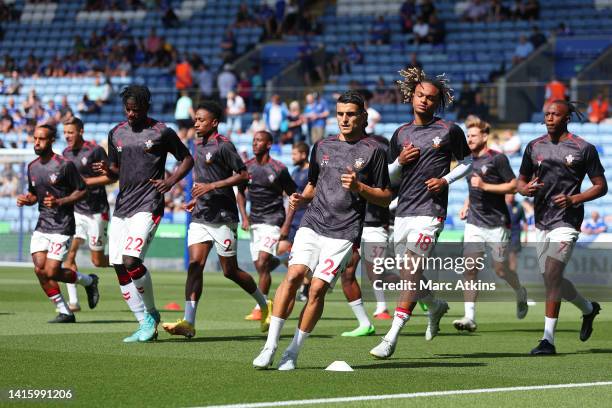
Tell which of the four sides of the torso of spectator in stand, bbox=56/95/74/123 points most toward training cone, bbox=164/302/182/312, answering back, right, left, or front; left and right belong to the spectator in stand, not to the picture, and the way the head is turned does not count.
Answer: front

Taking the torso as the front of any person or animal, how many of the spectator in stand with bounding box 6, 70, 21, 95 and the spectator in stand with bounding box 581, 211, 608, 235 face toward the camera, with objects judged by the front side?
2

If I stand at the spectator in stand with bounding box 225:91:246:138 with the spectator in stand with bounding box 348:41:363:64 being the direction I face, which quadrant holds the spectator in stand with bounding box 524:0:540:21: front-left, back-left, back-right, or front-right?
front-right

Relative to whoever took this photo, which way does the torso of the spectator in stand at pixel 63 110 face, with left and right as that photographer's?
facing the viewer

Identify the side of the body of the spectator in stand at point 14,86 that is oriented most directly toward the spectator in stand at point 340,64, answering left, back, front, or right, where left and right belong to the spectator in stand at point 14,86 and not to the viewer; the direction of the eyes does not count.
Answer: left

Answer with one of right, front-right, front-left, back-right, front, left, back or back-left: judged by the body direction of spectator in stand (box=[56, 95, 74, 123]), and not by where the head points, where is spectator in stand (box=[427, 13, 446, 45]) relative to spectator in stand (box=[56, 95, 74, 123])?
left

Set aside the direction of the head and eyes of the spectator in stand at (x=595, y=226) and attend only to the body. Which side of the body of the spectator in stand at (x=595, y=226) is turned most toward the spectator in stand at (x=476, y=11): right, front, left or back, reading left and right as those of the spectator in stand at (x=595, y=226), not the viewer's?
back

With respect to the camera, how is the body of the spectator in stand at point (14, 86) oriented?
toward the camera

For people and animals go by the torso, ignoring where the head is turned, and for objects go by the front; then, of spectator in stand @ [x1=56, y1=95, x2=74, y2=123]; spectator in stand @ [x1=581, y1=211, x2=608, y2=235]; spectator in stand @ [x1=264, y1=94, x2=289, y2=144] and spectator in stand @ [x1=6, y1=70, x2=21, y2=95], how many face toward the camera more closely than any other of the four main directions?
4

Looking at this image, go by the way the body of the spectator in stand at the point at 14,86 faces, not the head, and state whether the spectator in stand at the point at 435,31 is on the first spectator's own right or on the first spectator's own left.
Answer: on the first spectator's own left

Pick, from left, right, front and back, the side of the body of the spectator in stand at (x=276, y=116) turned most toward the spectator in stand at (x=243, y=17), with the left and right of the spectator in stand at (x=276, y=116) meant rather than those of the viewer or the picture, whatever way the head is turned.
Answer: back

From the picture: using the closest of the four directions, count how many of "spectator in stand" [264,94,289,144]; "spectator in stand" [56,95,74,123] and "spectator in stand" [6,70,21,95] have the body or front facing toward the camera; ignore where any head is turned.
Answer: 3

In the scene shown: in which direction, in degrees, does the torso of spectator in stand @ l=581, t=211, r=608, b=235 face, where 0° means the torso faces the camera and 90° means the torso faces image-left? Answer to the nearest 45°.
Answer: approximately 0°

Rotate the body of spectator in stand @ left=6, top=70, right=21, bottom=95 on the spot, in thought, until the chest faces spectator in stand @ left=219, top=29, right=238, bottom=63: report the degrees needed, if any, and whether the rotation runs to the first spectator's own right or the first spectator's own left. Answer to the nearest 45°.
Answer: approximately 90° to the first spectator's own left

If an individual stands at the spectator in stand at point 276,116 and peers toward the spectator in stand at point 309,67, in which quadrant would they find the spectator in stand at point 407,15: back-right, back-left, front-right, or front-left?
front-right

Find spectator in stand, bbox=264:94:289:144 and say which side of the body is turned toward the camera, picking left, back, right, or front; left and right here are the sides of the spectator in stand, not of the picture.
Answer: front
